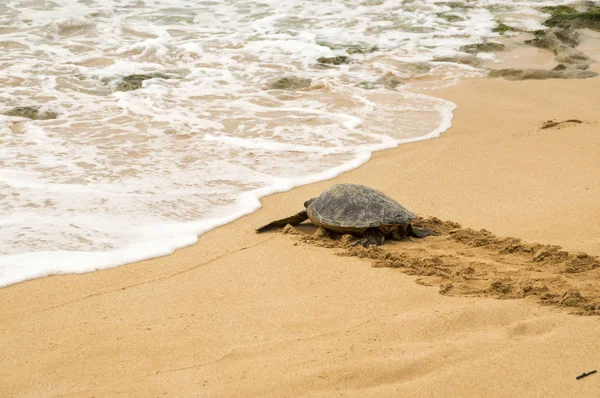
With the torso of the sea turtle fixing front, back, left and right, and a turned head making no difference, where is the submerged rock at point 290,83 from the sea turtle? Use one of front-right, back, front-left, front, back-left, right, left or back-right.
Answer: front-right

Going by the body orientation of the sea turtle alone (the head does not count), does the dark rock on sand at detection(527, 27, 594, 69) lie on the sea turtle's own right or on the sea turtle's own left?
on the sea turtle's own right

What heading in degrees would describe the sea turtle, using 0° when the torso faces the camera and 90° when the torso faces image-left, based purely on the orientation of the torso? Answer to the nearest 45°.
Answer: approximately 135°

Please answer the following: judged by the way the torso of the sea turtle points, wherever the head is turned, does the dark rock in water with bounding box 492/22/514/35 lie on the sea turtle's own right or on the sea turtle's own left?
on the sea turtle's own right

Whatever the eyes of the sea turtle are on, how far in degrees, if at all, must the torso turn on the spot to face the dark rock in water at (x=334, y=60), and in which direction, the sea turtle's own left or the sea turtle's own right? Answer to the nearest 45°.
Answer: approximately 45° to the sea turtle's own right

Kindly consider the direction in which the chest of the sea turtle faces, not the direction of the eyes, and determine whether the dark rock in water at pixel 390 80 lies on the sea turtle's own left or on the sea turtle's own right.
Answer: on the sea turtle's own right

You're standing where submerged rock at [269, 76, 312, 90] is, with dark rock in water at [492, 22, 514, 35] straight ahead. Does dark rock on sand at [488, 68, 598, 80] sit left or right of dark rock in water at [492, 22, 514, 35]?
right

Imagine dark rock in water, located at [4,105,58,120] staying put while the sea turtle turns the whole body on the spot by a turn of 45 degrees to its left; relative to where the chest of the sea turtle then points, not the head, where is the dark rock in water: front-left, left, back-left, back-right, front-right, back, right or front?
front-right

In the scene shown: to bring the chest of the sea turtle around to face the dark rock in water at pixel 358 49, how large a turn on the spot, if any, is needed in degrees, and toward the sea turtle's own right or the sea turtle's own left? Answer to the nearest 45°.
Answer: approximately 45° to the sea turtle's own right
